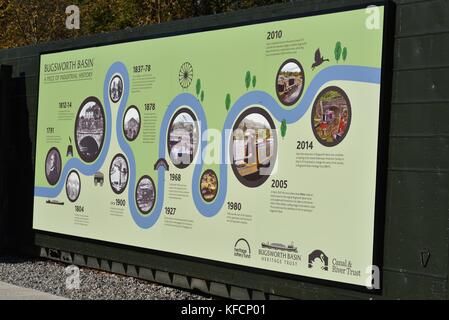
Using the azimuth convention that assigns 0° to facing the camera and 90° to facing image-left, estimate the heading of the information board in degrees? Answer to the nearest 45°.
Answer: approximately 45°
